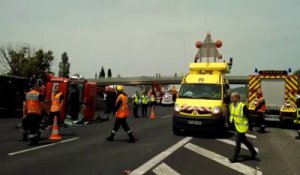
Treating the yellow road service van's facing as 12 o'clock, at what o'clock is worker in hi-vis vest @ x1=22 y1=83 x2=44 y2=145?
The worker in hi-vis vest is roughly at 2 o'clock from the yellow road service van.

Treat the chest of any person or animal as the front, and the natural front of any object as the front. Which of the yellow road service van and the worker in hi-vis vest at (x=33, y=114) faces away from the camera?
the worker in hi-vis vest

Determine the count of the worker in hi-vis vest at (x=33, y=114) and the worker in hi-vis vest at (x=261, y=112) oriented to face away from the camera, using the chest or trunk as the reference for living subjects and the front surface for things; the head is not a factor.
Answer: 1

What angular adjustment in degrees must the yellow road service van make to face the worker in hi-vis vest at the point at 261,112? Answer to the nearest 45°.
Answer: approximately 135° to its left

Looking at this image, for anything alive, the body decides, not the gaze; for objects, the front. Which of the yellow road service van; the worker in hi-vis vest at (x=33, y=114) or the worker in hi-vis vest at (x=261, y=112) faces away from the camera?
the worker in hi-vis vest at (x=33, y=114)

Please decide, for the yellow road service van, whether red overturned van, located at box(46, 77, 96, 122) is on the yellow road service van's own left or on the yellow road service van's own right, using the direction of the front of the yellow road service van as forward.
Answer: on the yellow road service van's own right

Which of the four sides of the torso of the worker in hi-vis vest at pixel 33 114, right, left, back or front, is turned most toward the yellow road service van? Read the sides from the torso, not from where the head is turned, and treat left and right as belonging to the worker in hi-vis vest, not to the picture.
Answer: right

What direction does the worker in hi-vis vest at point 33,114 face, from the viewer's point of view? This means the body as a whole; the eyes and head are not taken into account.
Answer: away from the camera

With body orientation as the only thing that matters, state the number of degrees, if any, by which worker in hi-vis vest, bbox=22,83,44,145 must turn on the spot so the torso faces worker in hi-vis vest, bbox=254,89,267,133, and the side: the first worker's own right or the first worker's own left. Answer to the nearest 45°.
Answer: approximately 90° to the first worker's own right

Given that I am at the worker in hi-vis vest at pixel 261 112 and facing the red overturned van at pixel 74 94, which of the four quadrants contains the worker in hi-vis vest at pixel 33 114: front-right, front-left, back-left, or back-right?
front-left

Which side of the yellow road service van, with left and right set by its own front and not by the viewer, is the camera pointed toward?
front

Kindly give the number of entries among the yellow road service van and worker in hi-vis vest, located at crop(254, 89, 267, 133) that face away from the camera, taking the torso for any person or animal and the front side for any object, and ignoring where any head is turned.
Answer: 0
